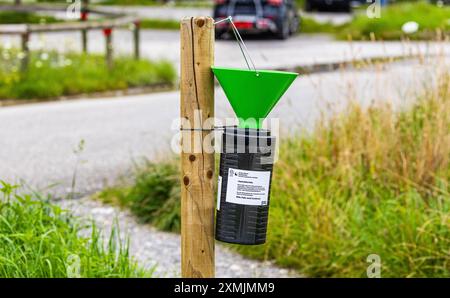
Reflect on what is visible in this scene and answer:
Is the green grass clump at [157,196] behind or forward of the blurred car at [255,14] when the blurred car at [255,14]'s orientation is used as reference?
behind

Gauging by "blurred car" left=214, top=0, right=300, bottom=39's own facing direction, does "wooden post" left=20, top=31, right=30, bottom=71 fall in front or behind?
behind

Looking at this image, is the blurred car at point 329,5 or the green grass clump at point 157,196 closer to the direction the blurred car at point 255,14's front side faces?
the blurred car

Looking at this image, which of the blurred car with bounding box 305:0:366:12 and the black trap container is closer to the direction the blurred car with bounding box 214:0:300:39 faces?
the blurred car

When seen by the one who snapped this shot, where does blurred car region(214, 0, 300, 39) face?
facing away from the viewer and to the right of the viewer

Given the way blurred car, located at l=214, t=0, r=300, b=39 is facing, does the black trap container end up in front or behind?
behind

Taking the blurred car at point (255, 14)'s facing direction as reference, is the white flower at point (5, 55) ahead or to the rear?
to the rear

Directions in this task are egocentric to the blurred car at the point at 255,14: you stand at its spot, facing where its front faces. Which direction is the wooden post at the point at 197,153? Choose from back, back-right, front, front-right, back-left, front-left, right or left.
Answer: back-right
